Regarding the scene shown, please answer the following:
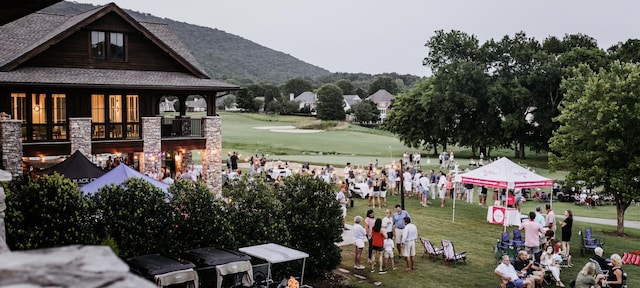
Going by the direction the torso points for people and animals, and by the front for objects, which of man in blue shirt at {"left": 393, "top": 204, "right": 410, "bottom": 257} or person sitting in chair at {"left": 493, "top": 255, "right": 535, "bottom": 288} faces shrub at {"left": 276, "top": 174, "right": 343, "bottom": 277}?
the man in blue shirt

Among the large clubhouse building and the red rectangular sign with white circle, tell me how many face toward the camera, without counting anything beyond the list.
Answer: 2

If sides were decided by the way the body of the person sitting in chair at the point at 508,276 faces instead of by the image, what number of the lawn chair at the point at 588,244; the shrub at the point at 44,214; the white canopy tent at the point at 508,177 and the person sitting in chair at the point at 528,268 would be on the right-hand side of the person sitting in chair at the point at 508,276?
1

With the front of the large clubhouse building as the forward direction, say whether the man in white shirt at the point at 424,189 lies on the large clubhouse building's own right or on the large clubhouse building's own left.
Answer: on the large clubhouse building's own left

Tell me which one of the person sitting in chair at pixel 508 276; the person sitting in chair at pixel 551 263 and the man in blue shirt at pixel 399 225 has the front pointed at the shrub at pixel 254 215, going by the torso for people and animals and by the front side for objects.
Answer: the man in blue shirt

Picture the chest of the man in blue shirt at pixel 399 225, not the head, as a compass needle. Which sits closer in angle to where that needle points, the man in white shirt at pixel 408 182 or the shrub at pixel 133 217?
the shrub

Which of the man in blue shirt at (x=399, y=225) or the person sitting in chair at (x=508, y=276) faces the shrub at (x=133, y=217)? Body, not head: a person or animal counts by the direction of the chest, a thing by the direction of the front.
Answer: the man in blue shirt

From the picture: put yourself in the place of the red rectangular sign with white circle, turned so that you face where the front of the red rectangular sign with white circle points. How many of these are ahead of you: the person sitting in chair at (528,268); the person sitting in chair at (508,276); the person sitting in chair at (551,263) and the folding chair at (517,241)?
4

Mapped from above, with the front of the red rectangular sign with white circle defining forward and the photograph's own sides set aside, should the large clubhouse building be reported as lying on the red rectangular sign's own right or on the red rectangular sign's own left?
on the red rectangular sign's own right

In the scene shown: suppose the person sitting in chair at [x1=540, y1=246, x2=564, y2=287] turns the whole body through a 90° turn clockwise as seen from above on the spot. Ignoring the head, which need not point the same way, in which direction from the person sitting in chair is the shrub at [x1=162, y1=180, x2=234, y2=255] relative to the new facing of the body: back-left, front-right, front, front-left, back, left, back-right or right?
front
